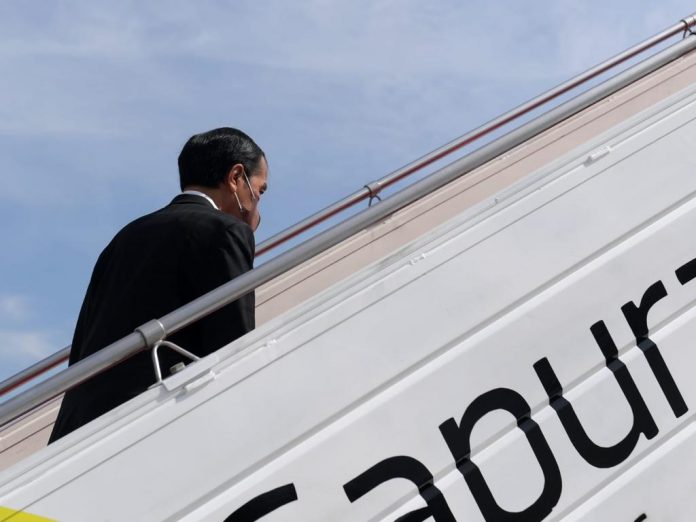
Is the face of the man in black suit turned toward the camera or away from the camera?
away from the camera

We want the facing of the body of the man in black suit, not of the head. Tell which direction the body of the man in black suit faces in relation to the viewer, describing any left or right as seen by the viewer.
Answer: facing away from the viewer and to the right of the viewer
